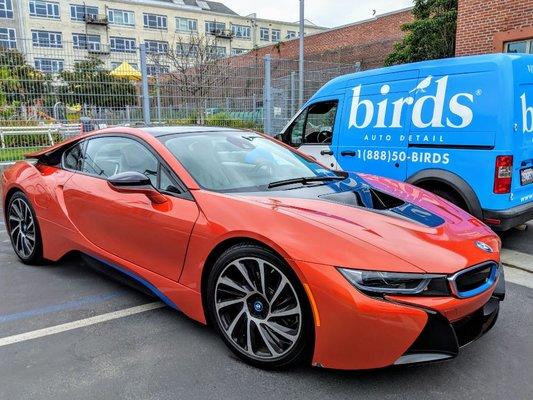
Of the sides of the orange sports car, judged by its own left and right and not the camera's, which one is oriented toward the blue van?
left

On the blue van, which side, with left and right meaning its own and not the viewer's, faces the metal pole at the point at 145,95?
front

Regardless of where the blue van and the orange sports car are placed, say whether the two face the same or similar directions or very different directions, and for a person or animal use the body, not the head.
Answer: very different directions

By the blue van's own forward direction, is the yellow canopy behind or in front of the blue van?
in front

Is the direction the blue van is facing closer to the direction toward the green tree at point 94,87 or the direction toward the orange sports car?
the green tree

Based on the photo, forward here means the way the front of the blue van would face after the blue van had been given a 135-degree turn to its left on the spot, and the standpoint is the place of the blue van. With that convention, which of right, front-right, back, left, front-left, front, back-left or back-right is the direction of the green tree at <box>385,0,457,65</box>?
back

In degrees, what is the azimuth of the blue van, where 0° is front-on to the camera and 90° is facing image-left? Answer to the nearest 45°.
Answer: approximately 135°

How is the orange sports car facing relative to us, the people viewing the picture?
facing the viewer and to the right of the viewer

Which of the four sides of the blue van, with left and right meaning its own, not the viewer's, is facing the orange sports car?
left
